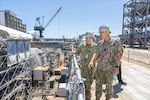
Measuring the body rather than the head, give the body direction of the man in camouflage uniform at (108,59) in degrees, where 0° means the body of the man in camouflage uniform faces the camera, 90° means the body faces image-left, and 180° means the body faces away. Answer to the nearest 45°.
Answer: approximately 45°

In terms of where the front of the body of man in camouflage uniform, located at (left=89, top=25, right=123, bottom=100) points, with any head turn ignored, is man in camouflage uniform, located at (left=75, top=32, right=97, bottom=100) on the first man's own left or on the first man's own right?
on the first man's own right

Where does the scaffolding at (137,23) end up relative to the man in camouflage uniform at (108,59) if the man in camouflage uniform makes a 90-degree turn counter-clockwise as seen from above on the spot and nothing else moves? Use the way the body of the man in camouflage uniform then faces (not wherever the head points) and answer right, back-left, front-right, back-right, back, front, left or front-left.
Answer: back-left

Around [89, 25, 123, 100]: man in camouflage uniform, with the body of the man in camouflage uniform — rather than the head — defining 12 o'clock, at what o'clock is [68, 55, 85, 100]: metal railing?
The metal railing is roughly at 11 o'clock from the man in camouflage uniform.

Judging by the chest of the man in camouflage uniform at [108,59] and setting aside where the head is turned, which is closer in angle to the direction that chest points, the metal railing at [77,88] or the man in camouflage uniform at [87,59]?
the metal railing
